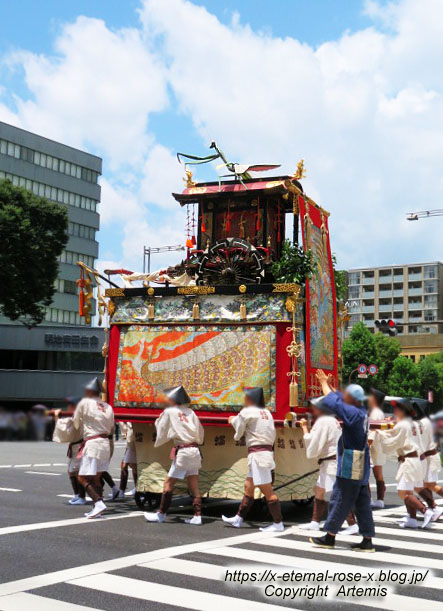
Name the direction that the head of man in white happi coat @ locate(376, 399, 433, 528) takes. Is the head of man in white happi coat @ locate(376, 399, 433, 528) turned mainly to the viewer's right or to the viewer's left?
to the viewer's left

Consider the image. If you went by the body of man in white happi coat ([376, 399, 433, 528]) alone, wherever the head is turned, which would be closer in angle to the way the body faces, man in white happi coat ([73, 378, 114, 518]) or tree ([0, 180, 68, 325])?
the man in white happi coat

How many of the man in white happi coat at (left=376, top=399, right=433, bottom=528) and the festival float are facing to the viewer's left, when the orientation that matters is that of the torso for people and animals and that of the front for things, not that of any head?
2

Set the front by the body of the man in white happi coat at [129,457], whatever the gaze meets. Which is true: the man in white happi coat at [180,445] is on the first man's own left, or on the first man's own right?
on the first man's own left

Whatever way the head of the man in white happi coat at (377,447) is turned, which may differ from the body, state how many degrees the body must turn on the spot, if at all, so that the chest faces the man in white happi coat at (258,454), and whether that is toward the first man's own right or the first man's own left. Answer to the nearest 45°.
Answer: approximately 45° to the first man's own left

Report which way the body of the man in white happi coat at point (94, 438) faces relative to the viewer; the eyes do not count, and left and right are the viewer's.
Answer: facing away from the viewer and to the left of the viewer

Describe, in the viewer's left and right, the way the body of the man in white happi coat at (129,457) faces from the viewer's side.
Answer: facing to the left of the viewer

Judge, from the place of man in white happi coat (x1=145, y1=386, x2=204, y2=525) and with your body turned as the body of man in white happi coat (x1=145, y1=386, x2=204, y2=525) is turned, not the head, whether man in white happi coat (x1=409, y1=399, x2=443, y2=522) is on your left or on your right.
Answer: on your right
